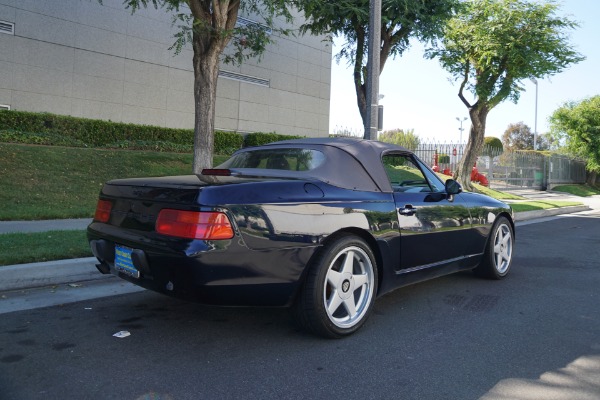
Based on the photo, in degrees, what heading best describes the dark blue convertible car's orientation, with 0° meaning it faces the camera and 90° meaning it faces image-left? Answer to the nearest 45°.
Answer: approximately 225°

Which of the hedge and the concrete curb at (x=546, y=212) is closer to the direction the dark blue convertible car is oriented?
the concrete curb
